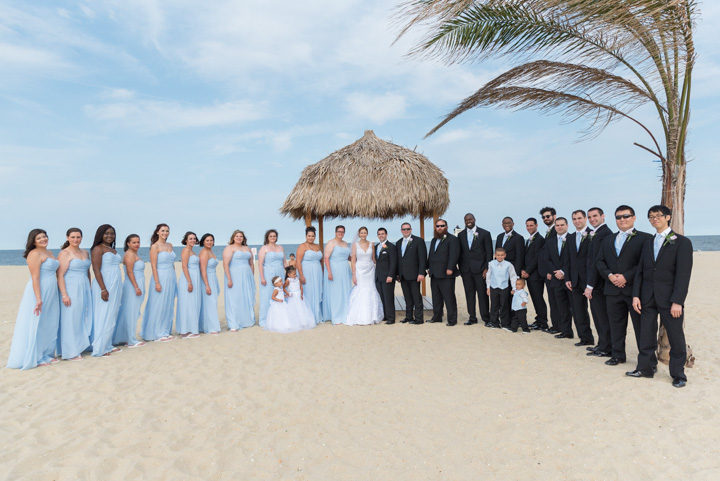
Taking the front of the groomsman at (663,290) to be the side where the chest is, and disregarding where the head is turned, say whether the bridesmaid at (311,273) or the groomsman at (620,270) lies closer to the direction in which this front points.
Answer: the bridesmaid

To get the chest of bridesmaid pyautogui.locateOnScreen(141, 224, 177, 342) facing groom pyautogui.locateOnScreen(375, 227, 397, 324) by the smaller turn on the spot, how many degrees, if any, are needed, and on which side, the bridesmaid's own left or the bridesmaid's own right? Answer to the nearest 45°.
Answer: approximately 45° to the bridesmaid's own left

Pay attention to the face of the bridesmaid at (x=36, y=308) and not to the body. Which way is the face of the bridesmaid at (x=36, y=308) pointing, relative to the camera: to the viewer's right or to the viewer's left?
to the viewer's right

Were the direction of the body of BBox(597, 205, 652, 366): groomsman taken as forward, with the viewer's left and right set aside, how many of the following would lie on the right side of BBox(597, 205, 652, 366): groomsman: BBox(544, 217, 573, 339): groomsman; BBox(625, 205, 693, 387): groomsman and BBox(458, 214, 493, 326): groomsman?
2

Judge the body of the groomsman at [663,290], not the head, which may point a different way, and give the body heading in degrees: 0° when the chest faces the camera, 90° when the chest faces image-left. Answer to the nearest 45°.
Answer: approximately 45°

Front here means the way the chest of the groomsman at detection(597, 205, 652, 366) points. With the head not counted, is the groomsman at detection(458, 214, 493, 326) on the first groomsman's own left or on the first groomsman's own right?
on the first groomsman's own right

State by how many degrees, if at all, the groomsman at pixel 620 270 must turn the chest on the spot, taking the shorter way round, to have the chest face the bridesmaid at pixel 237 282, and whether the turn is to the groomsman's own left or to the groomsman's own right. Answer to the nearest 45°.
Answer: approximately 45° to the groomsman's own right

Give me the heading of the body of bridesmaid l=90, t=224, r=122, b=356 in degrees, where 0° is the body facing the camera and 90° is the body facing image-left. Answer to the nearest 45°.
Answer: approximately 315°

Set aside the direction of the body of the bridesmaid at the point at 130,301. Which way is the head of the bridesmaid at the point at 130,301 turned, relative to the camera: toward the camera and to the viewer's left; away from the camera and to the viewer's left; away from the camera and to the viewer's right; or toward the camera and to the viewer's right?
toward the camera and to the viewer's right

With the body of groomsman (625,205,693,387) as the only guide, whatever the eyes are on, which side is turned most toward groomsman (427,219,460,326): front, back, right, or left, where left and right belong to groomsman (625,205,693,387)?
right

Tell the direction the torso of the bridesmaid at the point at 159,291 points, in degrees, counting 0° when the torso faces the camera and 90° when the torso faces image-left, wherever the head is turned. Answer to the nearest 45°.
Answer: approximately 315°

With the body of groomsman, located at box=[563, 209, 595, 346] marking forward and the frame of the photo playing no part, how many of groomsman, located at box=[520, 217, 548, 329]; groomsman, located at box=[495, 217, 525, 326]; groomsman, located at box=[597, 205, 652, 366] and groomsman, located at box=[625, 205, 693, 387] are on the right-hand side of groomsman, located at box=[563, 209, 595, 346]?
2
